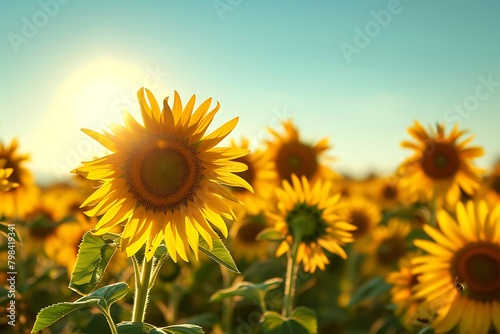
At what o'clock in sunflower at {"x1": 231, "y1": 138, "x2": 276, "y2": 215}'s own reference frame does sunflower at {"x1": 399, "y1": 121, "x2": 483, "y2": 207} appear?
sunflower at {"x1": 399, "y1": 121, "x2": 483, "y2": 207} is roughly at 9 o'clock from sunflower at {"x1": 231, "y1": 138, "x2": 276, "y2": 215}.

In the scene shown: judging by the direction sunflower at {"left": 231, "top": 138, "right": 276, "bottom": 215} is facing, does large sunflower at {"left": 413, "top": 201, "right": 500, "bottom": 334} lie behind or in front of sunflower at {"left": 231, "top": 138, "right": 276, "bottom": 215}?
in front

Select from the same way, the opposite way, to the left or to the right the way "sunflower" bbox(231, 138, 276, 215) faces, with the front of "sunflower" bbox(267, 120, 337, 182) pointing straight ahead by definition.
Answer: the same way

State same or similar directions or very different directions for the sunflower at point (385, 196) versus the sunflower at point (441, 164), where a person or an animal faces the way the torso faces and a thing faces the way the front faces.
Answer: same or similar directions

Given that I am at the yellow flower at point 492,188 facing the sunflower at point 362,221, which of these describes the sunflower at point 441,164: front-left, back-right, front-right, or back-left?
front-left

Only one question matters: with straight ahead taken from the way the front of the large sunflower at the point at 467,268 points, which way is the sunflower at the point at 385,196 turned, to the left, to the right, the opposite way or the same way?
the same way

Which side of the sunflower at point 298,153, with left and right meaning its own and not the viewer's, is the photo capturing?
front

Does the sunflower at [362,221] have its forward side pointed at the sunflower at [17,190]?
no

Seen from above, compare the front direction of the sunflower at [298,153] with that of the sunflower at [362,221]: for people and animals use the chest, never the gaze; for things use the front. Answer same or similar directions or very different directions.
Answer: same or similar directions

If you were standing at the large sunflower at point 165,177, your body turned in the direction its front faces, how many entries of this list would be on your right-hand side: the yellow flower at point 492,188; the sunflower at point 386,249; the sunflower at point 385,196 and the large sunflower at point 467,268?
0

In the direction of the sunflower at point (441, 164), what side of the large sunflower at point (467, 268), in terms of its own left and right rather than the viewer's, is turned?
back

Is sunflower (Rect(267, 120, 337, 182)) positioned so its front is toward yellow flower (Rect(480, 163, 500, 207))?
no

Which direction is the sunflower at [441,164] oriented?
toward the camera
